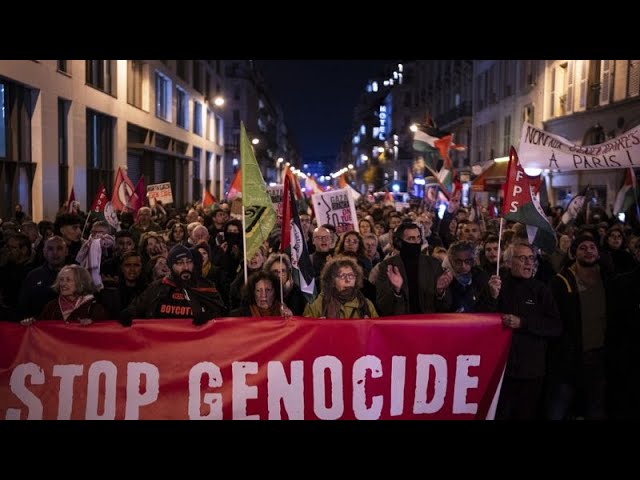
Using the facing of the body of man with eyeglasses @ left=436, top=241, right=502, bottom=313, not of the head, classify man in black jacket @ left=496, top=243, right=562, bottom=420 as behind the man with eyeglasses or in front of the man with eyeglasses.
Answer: in front

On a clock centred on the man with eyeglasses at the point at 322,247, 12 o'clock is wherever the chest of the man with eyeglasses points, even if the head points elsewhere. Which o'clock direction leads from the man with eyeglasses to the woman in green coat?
The woman in green coat is roughly at 12 o'clock from the man with eyeglasses.

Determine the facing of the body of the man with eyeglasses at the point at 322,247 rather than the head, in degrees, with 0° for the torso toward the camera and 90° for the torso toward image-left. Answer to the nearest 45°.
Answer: approximately 0°

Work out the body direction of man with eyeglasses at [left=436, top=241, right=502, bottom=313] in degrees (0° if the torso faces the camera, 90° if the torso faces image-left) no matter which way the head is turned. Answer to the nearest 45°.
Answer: approximately 0°

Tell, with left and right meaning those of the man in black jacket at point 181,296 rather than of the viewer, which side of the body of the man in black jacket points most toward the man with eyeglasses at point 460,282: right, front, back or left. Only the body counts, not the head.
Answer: left

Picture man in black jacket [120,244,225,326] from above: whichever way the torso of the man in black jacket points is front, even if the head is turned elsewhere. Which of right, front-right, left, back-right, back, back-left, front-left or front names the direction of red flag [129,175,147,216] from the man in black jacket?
back

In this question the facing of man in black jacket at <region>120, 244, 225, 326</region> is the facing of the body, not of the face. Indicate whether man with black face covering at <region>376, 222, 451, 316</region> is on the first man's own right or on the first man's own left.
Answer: on the first man's own left

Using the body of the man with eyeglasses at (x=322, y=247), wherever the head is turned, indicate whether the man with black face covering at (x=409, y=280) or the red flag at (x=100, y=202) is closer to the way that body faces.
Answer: the man with black face covering

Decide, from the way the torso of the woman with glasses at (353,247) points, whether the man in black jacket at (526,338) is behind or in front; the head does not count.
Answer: in front

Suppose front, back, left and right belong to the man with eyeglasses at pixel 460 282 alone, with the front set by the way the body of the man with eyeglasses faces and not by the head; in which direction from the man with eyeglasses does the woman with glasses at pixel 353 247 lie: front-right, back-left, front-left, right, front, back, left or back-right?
back-right
